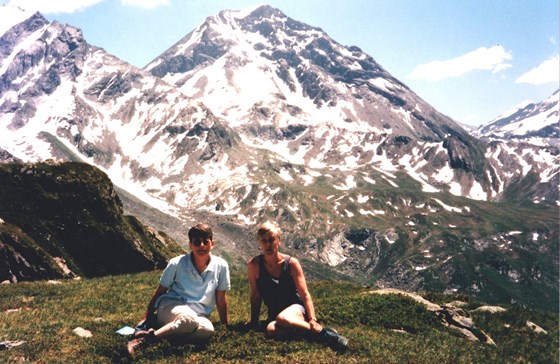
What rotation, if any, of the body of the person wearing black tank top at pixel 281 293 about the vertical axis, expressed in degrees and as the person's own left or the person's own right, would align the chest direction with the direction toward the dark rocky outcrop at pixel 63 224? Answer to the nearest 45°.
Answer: approximately 135° to the person's own right

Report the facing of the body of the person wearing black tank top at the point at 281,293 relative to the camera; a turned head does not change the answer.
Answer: toward the camera

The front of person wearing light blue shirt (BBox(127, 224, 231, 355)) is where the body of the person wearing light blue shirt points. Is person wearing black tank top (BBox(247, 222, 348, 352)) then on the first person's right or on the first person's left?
on the first person's left

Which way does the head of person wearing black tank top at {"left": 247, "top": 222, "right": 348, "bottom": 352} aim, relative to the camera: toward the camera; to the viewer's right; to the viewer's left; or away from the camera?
toward the camera

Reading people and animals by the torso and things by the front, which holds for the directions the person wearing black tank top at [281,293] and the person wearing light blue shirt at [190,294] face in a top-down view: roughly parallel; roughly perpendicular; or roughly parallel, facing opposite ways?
roughly parallel

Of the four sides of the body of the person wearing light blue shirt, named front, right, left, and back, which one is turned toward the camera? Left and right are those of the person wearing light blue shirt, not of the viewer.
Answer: front

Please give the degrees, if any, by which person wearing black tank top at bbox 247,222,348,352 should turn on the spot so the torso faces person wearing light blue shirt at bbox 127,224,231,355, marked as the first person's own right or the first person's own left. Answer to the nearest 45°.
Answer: approximately 90° to the first person's own right

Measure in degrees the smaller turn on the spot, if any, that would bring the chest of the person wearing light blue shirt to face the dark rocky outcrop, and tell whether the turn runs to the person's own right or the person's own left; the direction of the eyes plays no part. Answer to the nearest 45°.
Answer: approximately 180°

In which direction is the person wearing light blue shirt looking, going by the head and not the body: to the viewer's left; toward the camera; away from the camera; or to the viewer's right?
toward the camera

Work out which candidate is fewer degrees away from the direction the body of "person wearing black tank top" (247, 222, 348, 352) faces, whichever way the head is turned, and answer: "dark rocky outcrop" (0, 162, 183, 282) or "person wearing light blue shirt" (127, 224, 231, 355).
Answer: the person wearing light blue shirt

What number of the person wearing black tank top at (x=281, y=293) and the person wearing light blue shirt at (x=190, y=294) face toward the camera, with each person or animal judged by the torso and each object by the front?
2
